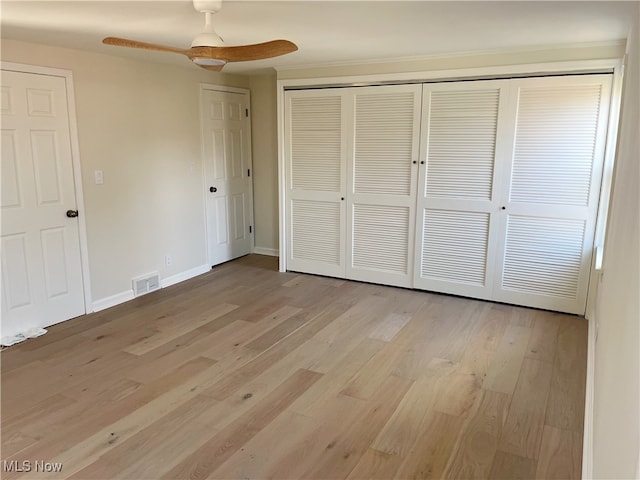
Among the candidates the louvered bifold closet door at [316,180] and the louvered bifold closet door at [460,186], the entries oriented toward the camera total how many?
2

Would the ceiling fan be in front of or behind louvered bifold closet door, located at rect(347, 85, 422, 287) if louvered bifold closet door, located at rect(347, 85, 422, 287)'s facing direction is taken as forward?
in front

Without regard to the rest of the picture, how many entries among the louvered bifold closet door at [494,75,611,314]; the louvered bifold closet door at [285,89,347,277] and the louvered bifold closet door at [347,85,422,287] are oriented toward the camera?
3

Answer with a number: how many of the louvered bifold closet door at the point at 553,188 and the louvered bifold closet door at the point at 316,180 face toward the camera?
2

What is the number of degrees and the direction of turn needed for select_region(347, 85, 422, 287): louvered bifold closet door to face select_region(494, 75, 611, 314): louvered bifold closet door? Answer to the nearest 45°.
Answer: approximately 90° to its left

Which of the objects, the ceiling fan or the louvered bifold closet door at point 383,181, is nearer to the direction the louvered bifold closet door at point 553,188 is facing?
the ceiling fan

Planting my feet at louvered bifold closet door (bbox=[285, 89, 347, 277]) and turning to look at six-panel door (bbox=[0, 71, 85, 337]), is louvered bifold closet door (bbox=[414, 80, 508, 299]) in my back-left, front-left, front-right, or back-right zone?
back-left

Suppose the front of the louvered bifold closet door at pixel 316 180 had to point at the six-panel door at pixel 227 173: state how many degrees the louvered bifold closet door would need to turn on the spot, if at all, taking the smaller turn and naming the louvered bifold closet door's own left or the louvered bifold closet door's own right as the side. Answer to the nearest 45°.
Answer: approximately 135° to the louvered bifold closet door's own right

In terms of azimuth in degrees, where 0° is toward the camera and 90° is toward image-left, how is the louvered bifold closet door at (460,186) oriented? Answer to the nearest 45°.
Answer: approximately 0°

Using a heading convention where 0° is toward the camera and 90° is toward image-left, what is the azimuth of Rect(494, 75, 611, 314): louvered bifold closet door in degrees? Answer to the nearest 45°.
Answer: approximately 0°

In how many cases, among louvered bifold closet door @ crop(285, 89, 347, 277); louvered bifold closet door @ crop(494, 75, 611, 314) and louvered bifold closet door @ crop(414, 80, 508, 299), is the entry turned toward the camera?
3

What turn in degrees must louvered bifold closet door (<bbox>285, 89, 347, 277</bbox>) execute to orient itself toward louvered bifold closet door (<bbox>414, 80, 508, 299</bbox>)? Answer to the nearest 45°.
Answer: approximately 45° to its left
